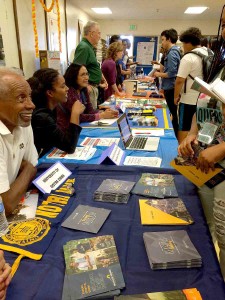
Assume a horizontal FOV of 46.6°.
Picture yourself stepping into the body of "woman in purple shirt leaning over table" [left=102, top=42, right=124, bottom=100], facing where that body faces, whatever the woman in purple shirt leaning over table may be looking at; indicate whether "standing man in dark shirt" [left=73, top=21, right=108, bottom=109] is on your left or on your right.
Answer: on your right

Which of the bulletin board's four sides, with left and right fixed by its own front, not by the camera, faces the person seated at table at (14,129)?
front

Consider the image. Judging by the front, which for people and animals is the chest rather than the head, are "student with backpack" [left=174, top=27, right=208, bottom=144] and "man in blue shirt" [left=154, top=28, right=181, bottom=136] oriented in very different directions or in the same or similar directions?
same or similar directions

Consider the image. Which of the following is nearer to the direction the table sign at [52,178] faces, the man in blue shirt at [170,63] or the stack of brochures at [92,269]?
the stack of brochures

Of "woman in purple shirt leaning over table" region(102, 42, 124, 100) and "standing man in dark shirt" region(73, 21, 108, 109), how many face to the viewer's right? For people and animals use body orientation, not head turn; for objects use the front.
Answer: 2

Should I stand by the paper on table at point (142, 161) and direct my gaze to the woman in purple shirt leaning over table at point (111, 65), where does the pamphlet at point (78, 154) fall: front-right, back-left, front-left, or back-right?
front-left

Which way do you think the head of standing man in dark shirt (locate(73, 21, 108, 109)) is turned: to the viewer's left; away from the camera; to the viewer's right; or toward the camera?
to the viewer's right

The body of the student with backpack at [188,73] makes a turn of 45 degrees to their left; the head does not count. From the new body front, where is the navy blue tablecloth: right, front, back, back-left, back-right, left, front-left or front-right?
front-left

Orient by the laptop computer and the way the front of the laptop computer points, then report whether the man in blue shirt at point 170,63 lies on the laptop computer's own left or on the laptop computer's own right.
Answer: on the laptop computer's own left

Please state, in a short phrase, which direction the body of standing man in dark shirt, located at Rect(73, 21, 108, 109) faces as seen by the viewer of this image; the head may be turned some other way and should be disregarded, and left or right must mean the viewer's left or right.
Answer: facing to the right of the viewer

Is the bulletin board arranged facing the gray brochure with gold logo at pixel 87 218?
yes

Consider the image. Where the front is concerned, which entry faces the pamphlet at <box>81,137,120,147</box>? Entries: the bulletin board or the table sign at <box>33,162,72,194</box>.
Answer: the bulletin board

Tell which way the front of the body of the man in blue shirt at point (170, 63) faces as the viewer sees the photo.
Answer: to the viewer's left

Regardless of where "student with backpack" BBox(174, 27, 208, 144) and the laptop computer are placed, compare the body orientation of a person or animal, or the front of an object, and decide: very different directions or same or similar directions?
very different directions

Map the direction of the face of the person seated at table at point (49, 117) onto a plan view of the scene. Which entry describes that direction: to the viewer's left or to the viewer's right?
to the viewer's right
